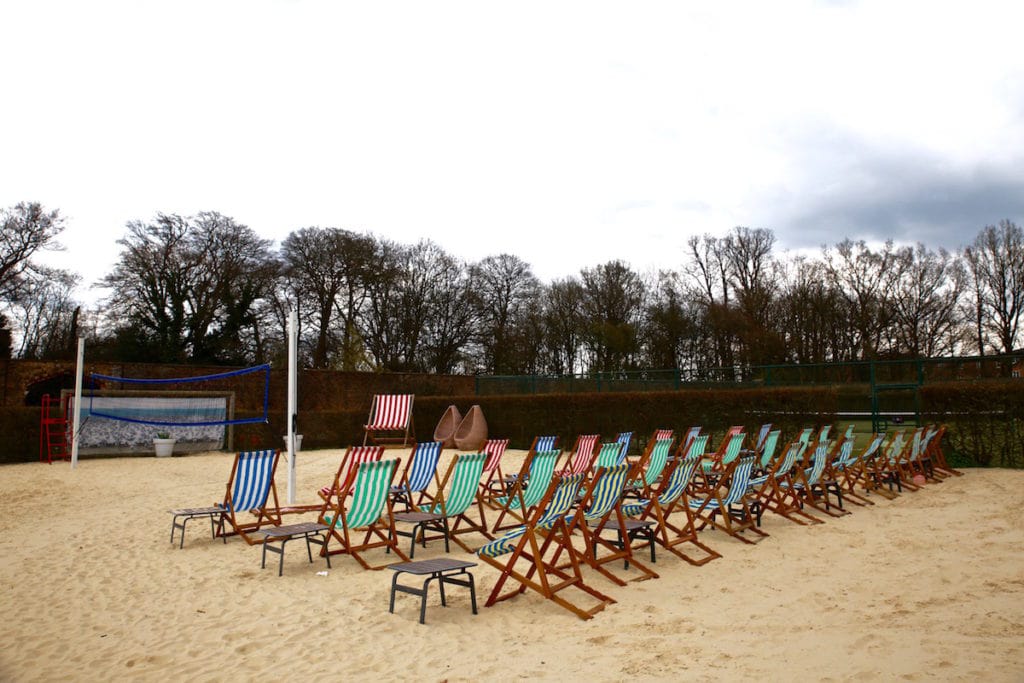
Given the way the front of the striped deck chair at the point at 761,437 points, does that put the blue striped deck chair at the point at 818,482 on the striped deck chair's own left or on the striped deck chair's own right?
on the striped deck chair's own left

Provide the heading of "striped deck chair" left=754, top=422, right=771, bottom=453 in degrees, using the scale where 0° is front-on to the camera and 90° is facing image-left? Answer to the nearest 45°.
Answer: approximately 45°

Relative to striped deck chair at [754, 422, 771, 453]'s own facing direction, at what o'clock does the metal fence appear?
The metal fence is roughly at 5 o'clock from the striped deck chair.

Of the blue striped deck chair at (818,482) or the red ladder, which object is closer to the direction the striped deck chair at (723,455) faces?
the red ladder

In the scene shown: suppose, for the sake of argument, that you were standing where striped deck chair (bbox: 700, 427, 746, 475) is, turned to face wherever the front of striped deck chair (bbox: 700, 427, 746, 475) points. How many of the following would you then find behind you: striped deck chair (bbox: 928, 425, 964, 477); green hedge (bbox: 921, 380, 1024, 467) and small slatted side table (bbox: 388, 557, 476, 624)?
2

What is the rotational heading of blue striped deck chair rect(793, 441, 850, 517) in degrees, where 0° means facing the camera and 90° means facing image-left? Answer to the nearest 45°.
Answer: approximately 45°

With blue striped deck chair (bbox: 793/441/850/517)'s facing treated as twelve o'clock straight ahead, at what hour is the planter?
The planter is roughly at 2 o'clock from the blue striped deck chair.

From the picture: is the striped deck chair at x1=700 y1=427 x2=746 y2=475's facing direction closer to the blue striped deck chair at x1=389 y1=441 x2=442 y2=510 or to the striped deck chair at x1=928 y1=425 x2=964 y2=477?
the blue striped deck chair

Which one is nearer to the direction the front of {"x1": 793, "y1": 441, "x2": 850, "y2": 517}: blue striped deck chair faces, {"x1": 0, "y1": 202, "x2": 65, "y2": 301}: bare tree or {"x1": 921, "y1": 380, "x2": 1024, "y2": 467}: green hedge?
the bare tree

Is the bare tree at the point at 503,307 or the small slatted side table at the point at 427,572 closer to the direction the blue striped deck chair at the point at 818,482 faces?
the small slatted side table
